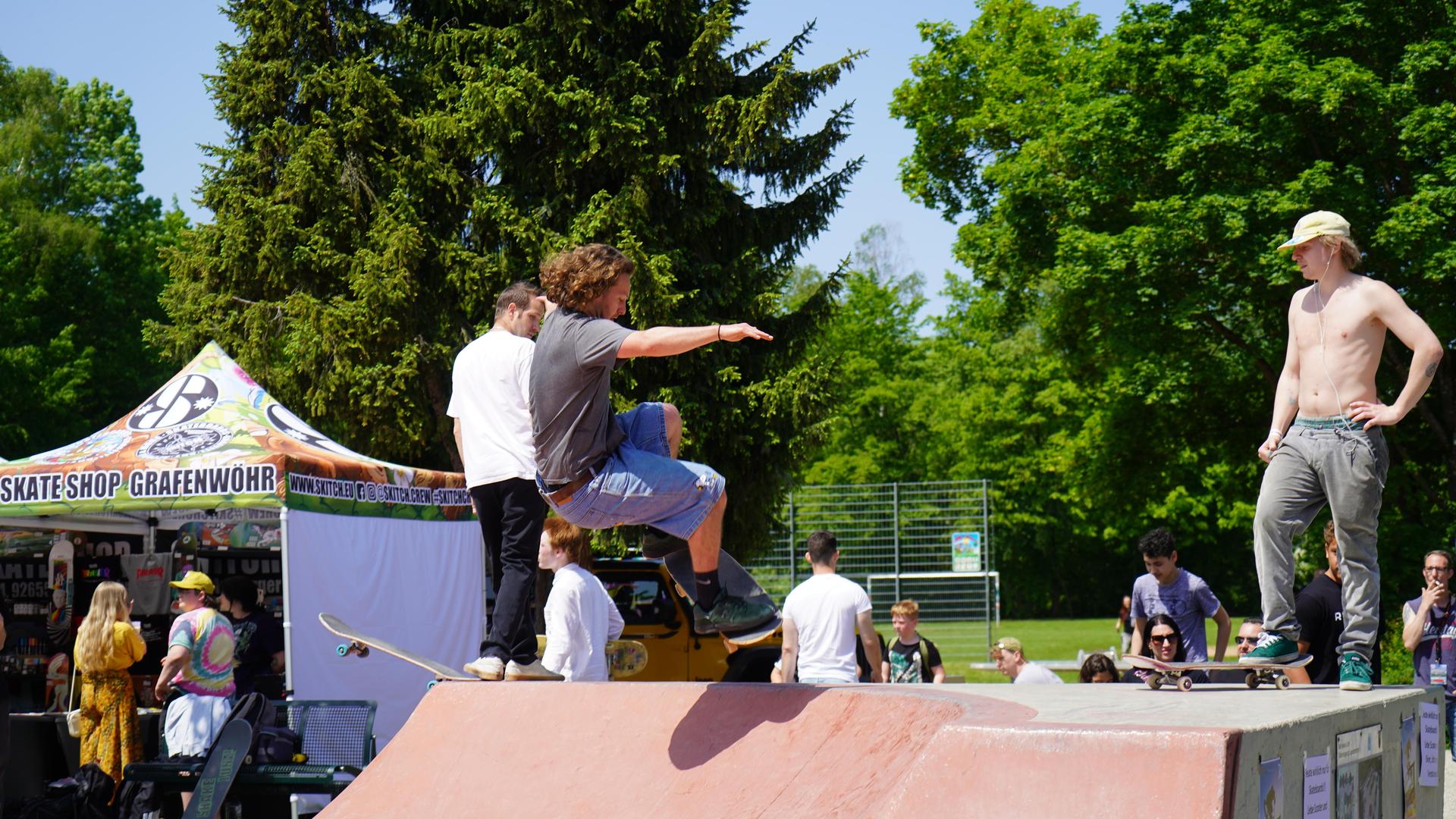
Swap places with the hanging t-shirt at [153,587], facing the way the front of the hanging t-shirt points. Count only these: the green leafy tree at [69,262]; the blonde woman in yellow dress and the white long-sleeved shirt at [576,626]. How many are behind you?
1

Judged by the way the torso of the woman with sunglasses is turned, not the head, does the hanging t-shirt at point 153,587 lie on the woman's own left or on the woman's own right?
on the woman's own right

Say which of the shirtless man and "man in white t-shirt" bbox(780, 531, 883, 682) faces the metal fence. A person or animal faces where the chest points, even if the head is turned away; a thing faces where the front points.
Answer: the man in white t-shirt

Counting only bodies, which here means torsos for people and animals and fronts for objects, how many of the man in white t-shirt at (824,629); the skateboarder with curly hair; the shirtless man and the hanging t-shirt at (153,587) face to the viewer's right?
1

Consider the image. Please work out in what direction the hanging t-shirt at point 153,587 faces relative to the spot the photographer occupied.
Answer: facing the viewer

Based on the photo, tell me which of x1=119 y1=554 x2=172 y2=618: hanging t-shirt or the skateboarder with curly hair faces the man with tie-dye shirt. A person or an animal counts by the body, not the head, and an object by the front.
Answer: the hanging t-shirt

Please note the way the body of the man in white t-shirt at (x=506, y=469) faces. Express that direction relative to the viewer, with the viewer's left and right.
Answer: facing away from the viewer and to the right of the viewer

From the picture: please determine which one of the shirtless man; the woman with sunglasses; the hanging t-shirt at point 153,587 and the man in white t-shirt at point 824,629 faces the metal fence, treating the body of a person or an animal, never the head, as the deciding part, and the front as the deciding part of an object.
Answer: the man in white t-shirt

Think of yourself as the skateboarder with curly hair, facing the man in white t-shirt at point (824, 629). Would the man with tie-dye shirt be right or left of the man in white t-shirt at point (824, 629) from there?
left

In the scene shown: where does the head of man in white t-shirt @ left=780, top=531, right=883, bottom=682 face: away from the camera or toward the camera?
away from the camera

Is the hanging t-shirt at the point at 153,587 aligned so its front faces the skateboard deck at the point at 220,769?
yes

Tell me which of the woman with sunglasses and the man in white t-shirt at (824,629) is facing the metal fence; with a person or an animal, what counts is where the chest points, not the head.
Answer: the man in white t-shirt

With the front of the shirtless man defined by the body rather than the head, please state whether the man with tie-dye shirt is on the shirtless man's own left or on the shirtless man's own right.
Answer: on the shirtless man's own right

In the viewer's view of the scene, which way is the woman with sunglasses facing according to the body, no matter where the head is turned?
toward the camera

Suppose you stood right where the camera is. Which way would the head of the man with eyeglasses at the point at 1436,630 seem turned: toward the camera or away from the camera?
toward the camera

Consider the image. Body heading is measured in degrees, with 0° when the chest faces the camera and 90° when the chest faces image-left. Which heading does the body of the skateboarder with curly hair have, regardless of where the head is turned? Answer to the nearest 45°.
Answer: approximately 270°

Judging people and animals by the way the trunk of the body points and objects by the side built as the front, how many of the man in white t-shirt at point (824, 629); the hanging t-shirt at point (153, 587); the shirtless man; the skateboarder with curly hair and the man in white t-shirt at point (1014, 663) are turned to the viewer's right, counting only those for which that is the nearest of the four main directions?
1

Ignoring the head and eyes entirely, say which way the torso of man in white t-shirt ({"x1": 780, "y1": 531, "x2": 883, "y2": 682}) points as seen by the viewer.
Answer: away from the camera

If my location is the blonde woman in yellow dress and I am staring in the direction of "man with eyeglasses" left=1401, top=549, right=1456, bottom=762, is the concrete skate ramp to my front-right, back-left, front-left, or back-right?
front-right
